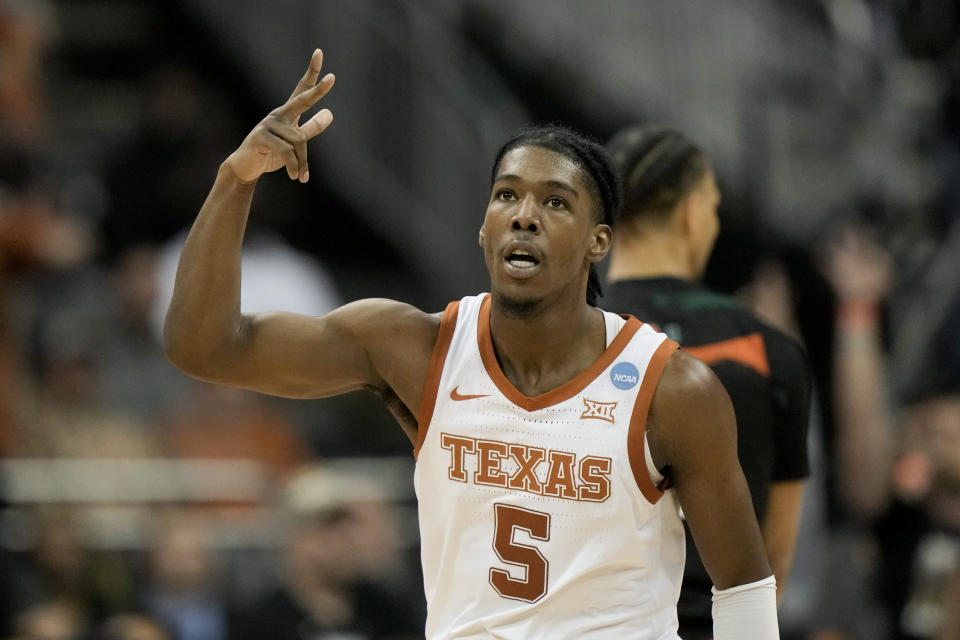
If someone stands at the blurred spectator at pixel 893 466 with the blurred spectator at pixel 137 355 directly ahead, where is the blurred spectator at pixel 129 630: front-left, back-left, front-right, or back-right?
front-left

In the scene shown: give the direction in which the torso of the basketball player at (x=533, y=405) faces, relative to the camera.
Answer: toward the camera

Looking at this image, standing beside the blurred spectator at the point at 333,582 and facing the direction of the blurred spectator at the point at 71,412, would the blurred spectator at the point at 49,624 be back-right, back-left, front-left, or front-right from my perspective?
front-left

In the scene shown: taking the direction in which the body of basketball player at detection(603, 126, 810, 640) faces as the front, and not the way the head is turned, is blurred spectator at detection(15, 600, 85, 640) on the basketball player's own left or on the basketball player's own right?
on the basketball player's own left

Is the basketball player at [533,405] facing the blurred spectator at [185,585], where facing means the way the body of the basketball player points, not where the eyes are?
no

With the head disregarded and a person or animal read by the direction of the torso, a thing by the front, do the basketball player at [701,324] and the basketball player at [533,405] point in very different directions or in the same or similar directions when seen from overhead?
very different directions

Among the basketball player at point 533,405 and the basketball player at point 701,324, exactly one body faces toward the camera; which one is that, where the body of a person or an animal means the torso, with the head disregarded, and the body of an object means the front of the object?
the basketball player at point 533,405

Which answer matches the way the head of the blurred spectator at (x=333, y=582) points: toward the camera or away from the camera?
toward the camera

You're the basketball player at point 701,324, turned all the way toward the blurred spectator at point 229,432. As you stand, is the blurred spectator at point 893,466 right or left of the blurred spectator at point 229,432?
right
